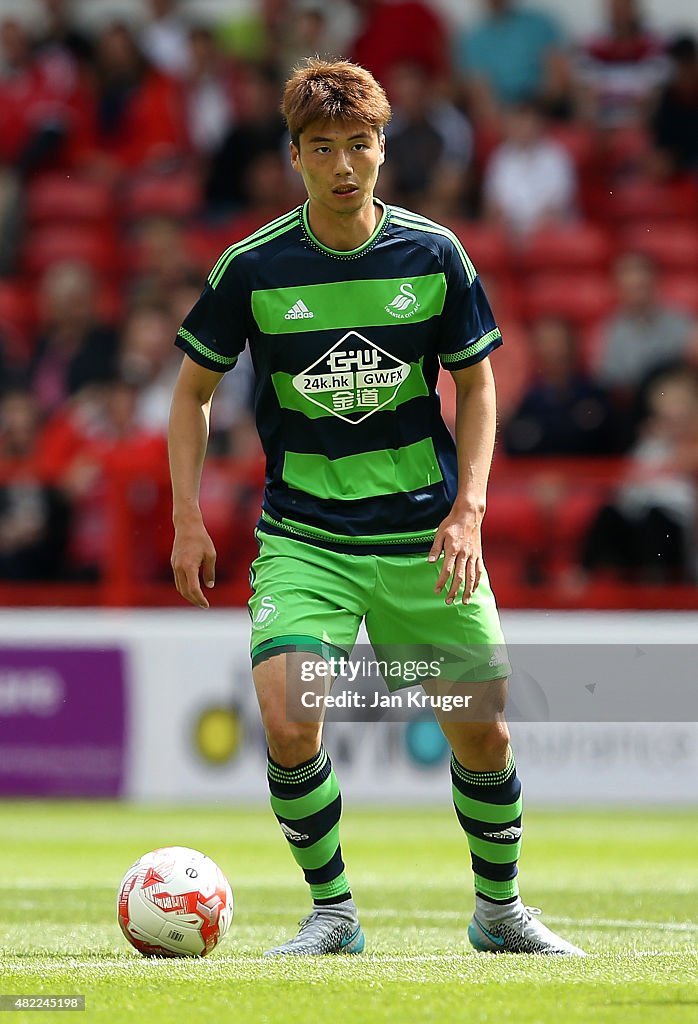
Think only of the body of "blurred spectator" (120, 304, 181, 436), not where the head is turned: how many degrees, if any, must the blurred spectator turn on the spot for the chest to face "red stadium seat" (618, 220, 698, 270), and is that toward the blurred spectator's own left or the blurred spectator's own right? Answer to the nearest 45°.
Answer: approximately 90° to the blurred spectator's own left

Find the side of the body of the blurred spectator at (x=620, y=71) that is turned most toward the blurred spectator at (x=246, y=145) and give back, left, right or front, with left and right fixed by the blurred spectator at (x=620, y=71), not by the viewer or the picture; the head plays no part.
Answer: right

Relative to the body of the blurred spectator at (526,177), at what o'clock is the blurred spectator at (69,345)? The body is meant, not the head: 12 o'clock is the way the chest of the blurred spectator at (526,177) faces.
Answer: the blurred spectator at (69,345) is roughly at 2 o'clock from the blurred spectator at (526,177).

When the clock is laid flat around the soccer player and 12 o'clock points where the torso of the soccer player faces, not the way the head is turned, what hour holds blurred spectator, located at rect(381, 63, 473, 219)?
The blurred spectator is roughly at 6 o'clock from the soccer player.

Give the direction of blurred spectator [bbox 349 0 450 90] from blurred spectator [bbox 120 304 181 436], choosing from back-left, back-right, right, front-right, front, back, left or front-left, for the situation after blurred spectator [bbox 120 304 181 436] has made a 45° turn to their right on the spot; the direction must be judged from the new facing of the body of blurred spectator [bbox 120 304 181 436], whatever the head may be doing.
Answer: back

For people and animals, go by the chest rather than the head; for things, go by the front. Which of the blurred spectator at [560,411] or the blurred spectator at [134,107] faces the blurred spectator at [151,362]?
the blurred spectator at [134,107]

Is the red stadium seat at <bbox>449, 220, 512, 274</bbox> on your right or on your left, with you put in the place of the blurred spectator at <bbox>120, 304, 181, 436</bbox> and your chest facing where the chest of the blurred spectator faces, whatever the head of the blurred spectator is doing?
on your left

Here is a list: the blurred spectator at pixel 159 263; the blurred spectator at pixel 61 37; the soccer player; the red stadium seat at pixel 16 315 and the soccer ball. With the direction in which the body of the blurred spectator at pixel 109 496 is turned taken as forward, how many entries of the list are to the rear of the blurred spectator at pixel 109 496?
3

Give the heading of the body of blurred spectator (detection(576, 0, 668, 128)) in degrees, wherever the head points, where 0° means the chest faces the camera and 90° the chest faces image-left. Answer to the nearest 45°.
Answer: approximately 0°

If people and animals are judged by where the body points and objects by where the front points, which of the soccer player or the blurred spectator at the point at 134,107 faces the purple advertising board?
the blurred spectator

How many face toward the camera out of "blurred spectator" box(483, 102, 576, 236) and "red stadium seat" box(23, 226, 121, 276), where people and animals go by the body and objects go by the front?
2
